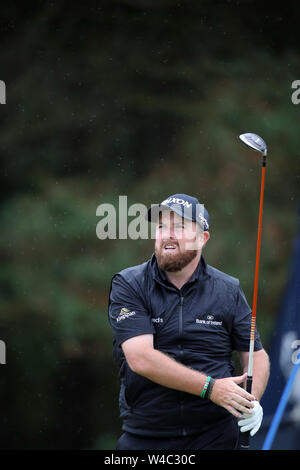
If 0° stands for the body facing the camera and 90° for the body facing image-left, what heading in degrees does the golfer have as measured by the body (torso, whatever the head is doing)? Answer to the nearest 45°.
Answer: approximately 0°

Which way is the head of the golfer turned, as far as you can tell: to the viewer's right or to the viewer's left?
to the viewer's left
